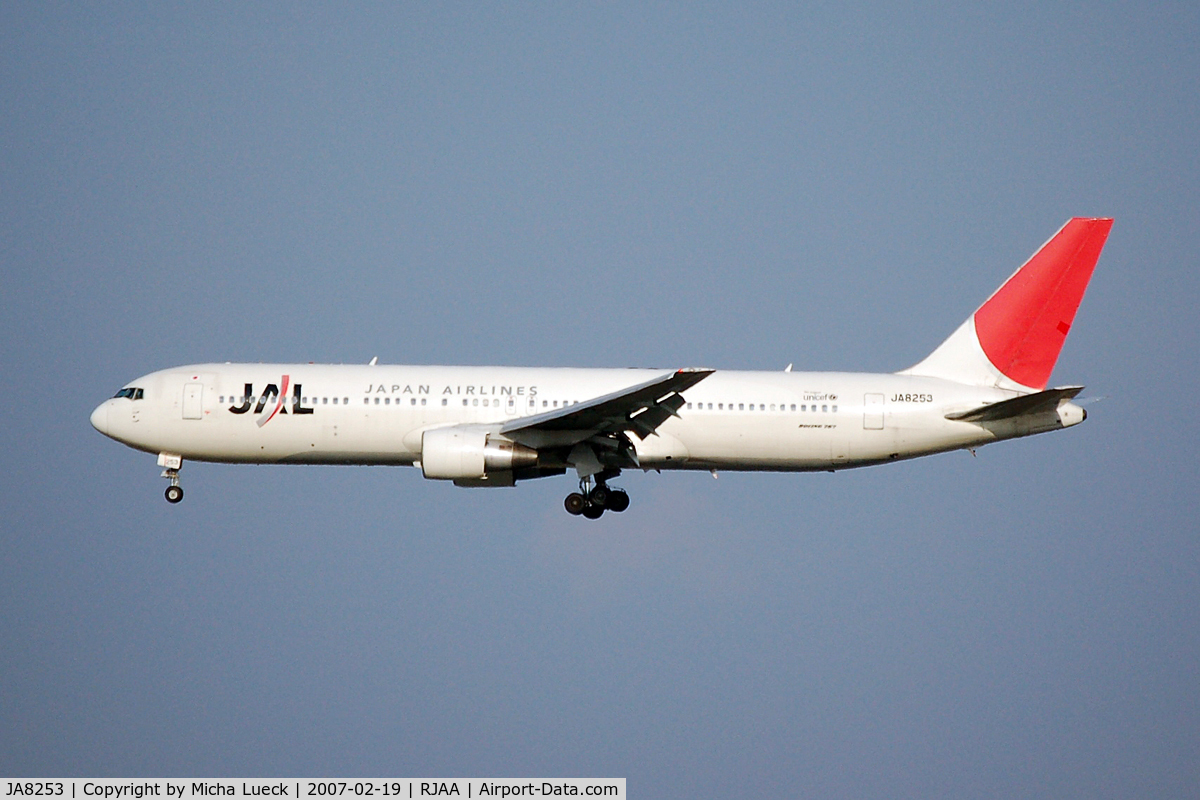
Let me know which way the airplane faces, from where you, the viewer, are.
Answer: facing to the left of the viewer
